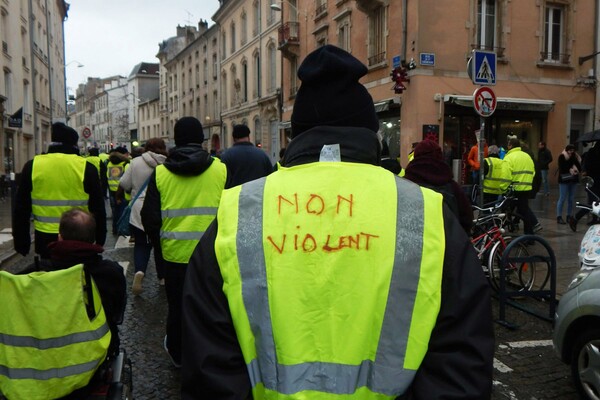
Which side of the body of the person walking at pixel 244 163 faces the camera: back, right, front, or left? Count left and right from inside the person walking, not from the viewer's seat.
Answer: back

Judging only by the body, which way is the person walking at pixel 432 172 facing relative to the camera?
away from the camera

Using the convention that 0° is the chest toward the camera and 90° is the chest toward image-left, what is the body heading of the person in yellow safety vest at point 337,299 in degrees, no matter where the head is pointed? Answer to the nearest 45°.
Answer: approximately 180°

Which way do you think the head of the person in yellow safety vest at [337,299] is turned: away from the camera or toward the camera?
away from the camera

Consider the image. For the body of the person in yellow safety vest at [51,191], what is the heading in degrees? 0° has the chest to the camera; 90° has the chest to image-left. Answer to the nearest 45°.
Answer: approximately 180°

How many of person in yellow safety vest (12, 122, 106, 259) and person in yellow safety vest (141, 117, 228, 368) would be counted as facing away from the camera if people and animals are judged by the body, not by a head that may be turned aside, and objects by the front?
2

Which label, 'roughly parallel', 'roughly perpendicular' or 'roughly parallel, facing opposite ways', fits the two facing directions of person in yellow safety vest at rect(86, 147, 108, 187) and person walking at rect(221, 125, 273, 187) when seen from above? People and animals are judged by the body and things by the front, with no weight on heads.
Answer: roughly parallel

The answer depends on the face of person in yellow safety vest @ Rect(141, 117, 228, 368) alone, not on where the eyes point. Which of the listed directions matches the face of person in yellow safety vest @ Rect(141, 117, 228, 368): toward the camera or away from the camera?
away from the camera

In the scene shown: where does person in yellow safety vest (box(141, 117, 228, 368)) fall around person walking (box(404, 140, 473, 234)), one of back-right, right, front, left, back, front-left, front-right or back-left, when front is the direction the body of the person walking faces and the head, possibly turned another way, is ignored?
back-left

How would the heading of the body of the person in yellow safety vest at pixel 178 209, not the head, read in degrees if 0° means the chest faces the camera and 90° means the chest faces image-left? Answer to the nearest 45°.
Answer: approximately 180°

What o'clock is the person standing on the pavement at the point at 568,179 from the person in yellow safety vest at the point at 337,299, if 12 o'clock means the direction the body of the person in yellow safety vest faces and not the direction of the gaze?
The person standing on the pavement is roughly at 1 o'clock from the person in yellow safety vest.

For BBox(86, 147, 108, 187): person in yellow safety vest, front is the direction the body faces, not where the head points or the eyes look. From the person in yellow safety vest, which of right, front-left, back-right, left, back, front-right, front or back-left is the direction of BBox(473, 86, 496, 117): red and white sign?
back-right

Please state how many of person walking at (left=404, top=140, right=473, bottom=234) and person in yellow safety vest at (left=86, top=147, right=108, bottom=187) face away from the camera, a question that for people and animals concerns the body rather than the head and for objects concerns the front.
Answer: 2

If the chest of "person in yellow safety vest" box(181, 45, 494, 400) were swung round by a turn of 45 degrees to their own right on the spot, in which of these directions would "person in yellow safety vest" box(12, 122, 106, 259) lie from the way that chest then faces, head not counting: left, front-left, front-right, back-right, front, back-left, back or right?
left

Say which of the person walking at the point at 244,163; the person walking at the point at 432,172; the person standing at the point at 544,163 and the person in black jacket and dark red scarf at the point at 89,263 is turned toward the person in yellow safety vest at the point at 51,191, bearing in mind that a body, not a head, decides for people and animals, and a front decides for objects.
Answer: the person in black jacket and dark red scarf at the point at 89,263
